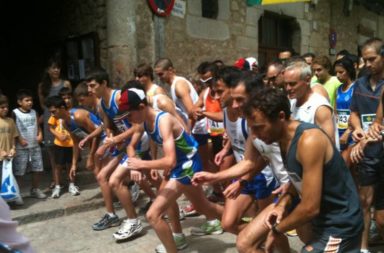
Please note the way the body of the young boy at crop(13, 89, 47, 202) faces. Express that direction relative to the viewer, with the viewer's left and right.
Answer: facing the viewer and to the right of the viewer
